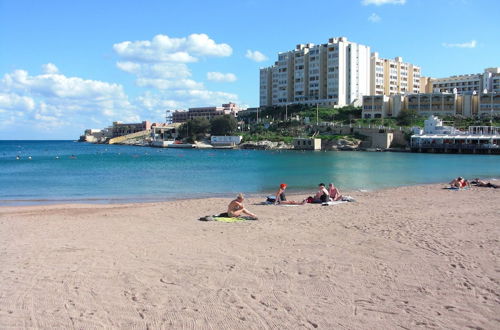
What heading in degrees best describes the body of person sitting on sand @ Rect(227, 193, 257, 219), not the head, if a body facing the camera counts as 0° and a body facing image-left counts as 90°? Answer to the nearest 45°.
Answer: approximately 270°
